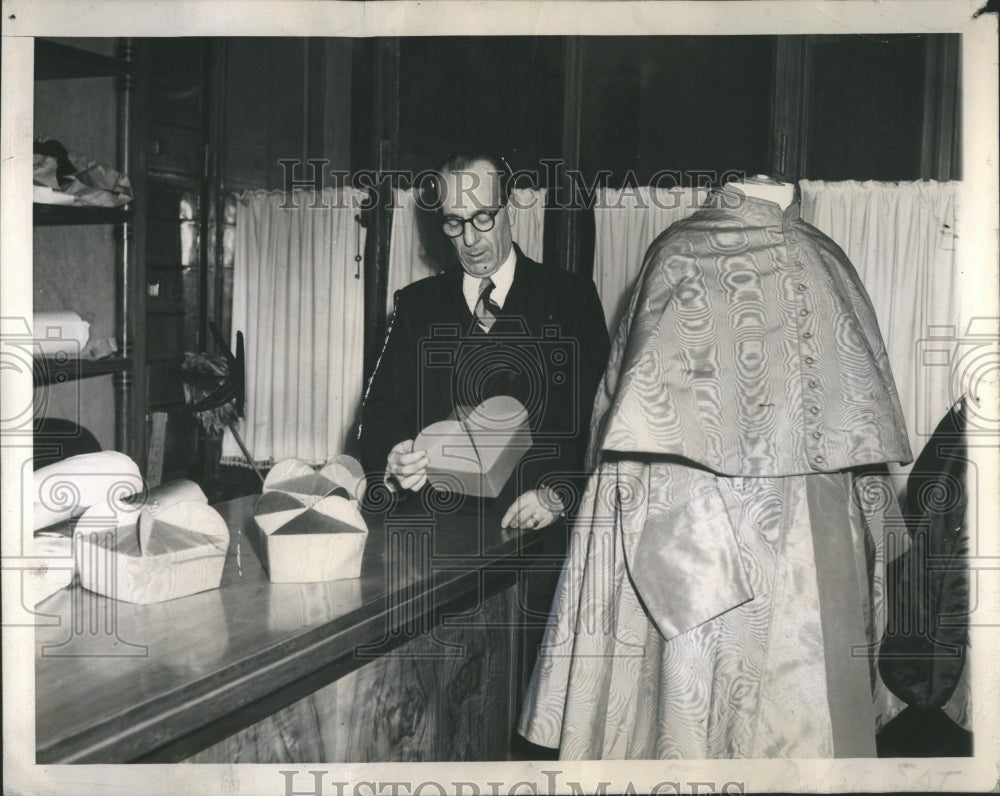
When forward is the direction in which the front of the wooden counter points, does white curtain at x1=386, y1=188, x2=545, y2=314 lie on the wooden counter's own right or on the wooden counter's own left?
on the wooden counter's own left

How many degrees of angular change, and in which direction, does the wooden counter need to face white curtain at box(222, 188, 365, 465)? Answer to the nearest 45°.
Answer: approximately 135° to its left

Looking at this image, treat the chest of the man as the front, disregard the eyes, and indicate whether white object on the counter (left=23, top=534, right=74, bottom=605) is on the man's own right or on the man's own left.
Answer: on the man's own right

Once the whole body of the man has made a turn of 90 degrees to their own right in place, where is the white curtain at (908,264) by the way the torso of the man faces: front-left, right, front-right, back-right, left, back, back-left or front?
back

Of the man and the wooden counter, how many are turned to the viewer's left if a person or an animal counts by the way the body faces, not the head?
0

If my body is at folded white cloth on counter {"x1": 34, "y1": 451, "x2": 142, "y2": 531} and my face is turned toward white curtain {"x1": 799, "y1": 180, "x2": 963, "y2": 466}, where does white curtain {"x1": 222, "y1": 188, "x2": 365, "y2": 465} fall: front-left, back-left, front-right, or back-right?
front-left

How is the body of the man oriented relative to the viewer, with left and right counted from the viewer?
facing the viewer

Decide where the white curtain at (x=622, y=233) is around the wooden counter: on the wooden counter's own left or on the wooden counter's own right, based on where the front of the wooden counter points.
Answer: on the wooden counter's own left

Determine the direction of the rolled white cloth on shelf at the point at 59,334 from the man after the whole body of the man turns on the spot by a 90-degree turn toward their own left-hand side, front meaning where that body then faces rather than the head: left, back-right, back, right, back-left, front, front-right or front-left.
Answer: back

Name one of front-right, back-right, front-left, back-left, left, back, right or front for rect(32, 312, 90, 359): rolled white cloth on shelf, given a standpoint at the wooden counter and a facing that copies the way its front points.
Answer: back

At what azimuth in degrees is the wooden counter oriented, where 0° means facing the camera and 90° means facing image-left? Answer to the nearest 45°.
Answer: approximately 315°

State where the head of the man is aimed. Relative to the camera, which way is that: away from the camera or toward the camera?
toward the camera
